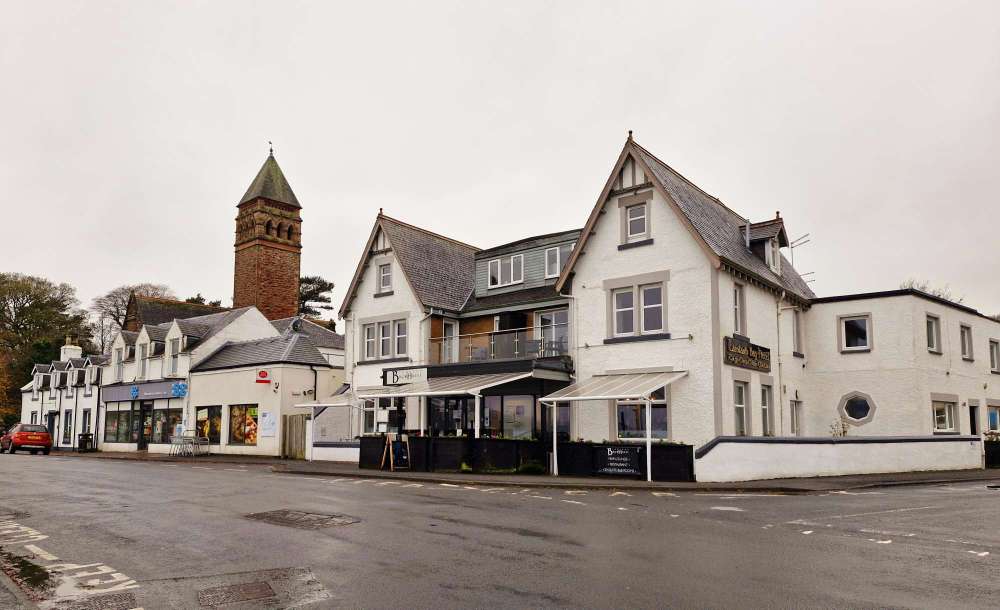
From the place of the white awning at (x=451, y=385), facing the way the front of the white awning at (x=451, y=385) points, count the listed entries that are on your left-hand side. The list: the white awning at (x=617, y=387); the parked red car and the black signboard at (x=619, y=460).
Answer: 2

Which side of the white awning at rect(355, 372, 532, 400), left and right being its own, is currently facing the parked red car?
right

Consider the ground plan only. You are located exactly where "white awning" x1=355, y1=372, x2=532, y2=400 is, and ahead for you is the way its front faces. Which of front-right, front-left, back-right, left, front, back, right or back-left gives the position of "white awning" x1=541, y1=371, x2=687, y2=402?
left

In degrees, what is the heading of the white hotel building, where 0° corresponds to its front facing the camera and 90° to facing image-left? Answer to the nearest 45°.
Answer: approximately 45°

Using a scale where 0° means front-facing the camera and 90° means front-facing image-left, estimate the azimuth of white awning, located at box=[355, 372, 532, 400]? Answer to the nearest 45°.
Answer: approximately 45°

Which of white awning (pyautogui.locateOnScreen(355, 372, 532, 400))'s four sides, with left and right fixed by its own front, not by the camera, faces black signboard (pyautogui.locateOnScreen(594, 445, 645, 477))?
left
